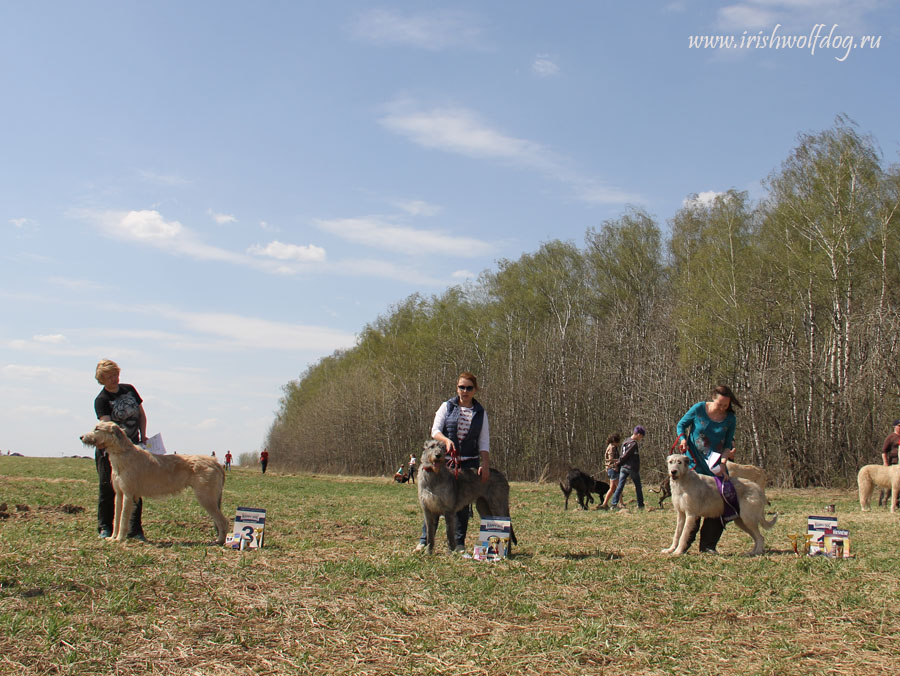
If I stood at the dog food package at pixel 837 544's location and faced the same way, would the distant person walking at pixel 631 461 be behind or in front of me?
behind

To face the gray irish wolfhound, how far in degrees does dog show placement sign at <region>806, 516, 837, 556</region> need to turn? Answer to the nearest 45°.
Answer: approximately 45° to its right

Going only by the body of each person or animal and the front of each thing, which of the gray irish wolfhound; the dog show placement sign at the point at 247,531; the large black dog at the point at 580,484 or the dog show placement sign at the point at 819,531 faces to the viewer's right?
the large black dog

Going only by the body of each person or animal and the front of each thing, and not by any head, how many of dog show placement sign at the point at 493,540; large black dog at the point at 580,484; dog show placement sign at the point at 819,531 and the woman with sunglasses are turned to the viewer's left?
0

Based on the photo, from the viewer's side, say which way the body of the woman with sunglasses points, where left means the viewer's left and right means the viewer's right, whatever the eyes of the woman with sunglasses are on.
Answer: facing the viewer

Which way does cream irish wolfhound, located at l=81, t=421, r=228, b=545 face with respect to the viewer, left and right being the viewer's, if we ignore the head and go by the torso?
facing to the left of the viewer

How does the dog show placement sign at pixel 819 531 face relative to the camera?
toward the camera

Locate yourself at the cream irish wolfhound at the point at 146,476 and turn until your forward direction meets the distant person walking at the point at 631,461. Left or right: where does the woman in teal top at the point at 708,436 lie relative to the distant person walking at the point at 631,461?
right

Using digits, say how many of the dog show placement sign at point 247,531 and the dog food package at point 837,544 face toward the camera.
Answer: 2

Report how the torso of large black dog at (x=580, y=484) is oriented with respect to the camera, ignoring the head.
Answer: to the viewer's right

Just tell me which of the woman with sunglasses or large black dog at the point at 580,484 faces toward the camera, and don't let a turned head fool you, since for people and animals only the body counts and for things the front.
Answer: the woman with sunglasses

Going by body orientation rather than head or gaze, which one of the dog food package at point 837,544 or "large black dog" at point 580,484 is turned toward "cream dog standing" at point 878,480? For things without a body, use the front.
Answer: the large black dog

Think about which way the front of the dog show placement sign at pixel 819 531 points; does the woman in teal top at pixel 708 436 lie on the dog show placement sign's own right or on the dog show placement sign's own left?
on the dog show placement sign's own right

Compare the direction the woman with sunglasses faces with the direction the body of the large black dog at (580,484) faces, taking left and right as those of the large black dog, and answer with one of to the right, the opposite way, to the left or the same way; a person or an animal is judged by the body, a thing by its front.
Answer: to the right

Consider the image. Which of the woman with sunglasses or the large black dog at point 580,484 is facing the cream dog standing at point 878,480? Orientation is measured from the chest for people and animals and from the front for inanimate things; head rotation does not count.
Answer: the large black dog

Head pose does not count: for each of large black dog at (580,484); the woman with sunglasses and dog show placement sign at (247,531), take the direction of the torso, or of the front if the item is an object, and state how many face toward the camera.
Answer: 2

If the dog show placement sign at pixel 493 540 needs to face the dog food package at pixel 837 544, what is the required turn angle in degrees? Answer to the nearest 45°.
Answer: approximately 90° to its left
